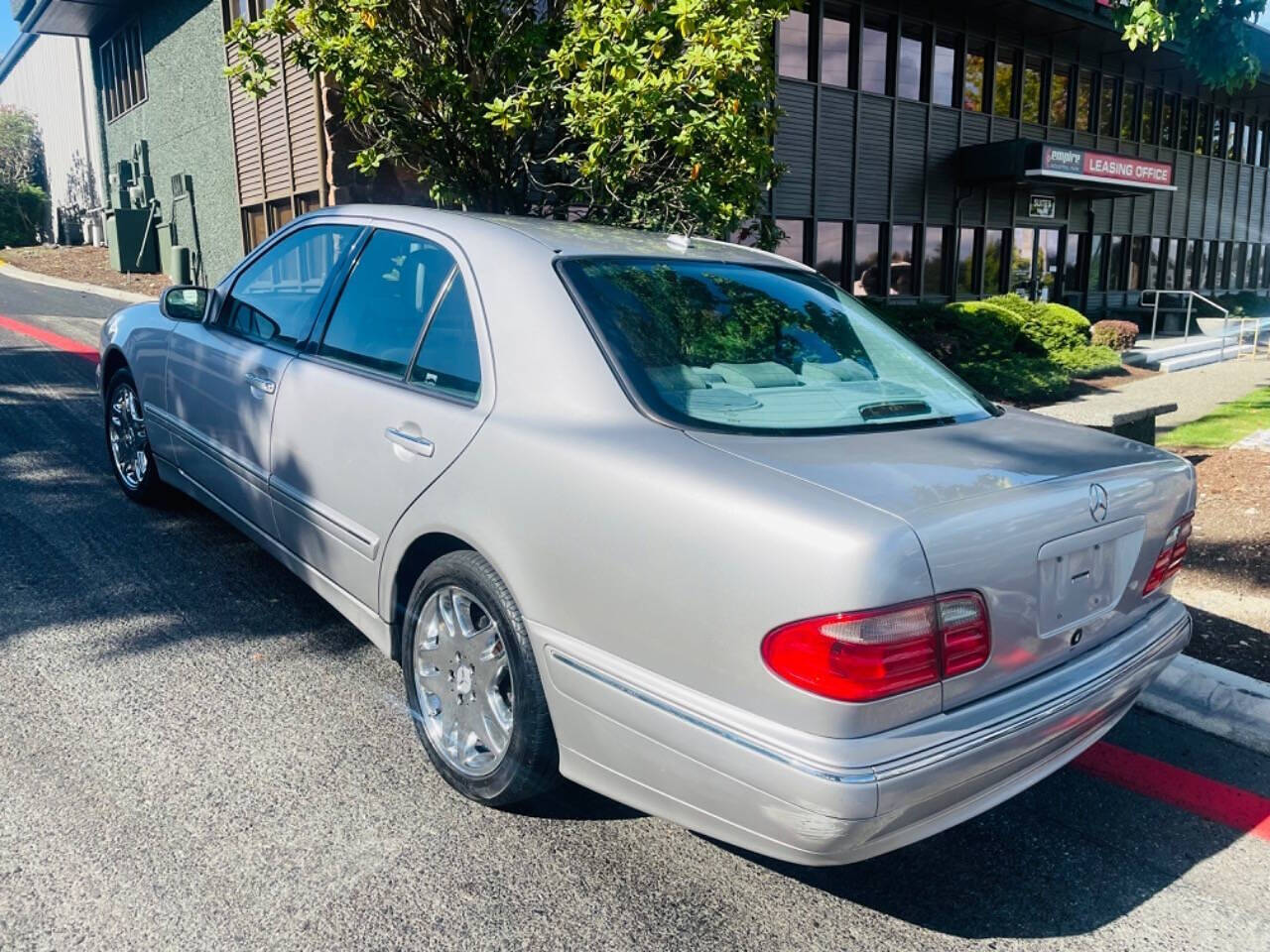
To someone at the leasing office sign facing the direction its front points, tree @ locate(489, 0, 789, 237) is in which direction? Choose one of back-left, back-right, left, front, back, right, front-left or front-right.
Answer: front-right

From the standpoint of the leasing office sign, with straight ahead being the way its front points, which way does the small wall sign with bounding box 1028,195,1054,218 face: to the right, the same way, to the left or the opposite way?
the same way

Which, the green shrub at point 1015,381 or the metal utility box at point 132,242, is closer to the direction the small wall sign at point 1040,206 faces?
the green shrub

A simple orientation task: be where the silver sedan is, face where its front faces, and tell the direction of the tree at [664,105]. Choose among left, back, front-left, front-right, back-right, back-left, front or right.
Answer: front-right

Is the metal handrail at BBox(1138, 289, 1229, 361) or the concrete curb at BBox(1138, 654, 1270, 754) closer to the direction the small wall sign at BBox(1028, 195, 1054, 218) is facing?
the concrete curb

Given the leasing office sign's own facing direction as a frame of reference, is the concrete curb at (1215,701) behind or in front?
in front

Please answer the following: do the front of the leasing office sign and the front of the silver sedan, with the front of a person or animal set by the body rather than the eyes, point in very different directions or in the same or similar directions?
very different directions

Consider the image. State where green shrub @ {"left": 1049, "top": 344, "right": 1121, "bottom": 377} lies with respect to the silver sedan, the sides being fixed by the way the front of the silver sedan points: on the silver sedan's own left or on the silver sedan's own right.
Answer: on the silver sedan's own right

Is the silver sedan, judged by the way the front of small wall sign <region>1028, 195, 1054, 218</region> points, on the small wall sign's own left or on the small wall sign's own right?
on the small wall sign's own right

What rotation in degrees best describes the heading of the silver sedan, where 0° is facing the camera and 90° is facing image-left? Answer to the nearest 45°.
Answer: approximately 135°

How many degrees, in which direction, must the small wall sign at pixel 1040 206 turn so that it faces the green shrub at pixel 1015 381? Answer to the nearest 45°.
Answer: approximately 45° to its right

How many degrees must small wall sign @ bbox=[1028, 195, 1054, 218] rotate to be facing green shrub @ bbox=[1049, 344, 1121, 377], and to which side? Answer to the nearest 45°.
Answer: approximately 45° to its right

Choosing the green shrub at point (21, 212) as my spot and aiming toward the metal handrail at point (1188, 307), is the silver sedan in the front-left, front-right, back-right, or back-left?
front-right

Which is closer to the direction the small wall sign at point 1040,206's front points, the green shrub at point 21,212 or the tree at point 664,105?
the tree

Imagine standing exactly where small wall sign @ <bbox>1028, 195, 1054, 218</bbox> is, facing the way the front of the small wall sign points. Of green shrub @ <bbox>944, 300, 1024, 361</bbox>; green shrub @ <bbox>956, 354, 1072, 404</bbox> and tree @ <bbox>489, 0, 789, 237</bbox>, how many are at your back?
0

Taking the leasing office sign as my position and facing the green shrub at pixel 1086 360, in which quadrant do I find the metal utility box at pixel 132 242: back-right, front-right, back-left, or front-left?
front-right
